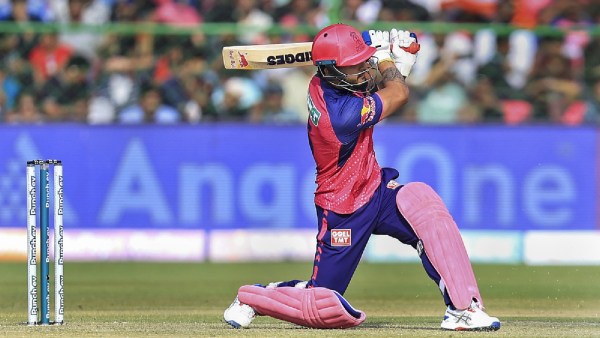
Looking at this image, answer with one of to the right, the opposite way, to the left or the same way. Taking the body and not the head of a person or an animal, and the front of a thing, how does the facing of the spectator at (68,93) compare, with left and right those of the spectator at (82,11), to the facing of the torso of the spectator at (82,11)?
the same way

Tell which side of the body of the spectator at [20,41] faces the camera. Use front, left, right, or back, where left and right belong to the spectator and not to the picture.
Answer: front

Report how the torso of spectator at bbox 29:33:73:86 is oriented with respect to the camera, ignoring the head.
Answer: toward the camera

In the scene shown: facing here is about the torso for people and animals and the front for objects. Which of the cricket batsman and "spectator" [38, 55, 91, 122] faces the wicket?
the spectator

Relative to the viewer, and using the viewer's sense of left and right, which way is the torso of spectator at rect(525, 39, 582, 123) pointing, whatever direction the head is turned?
facing the viewer

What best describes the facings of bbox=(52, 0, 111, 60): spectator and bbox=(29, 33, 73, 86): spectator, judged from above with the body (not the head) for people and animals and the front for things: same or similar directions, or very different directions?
same or similar directions

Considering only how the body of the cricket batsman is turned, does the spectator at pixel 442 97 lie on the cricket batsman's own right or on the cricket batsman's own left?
on the cricket batsman's own left

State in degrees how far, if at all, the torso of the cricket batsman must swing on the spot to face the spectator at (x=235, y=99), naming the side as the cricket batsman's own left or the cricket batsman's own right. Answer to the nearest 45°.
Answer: approximately 90° to the cricket batsman's own left

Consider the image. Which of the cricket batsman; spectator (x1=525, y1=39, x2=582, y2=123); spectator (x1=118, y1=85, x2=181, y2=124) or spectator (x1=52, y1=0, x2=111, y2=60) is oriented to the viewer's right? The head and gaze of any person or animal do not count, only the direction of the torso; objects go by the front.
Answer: the cricket batsman

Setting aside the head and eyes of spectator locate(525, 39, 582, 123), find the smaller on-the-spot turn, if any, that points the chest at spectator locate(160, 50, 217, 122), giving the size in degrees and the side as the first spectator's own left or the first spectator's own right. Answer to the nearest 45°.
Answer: approximately 90° to the first spectator's own right

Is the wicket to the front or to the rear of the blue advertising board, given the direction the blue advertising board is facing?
to the front

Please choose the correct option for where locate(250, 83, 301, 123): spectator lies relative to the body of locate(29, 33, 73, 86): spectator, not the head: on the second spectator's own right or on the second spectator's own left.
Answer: on the second spectator's own left

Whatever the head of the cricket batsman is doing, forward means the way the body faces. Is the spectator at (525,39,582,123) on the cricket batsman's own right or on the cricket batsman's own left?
on the cricket batsman's own left

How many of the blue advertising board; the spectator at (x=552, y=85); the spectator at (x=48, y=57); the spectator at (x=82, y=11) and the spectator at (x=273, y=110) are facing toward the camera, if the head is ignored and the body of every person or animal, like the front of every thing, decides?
5

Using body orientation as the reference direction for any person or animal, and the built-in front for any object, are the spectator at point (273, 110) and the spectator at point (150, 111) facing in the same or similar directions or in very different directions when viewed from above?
same or similar directions

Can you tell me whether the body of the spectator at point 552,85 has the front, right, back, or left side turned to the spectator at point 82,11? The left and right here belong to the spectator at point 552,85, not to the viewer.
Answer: right
